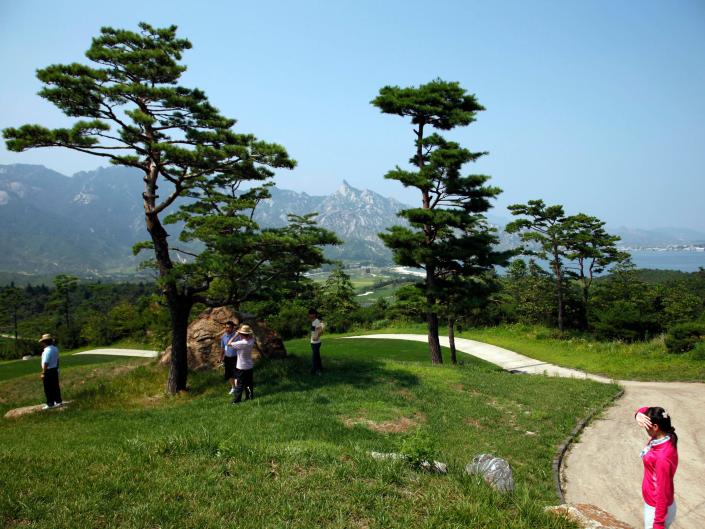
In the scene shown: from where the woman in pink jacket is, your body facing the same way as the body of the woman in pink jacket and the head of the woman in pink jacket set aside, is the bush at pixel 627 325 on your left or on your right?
on your right

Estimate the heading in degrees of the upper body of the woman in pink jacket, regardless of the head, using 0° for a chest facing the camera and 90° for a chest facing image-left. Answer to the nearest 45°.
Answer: approximately 90°

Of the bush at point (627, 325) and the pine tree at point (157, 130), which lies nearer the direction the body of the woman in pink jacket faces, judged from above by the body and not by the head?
the pine tree

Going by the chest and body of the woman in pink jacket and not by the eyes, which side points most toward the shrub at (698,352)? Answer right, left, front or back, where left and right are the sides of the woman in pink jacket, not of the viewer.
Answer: right

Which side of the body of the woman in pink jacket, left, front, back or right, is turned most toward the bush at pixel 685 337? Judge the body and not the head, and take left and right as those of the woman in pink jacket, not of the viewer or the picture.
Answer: right

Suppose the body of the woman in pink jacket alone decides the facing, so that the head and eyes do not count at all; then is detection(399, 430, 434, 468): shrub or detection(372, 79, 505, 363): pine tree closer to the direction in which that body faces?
the shrub

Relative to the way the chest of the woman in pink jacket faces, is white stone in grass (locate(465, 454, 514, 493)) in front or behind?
in front

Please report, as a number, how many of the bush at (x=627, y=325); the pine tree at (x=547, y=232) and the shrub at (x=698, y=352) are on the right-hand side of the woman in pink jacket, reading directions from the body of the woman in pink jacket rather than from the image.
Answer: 3

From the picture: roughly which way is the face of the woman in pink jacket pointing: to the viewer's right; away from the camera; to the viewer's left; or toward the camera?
to the viewer's left
